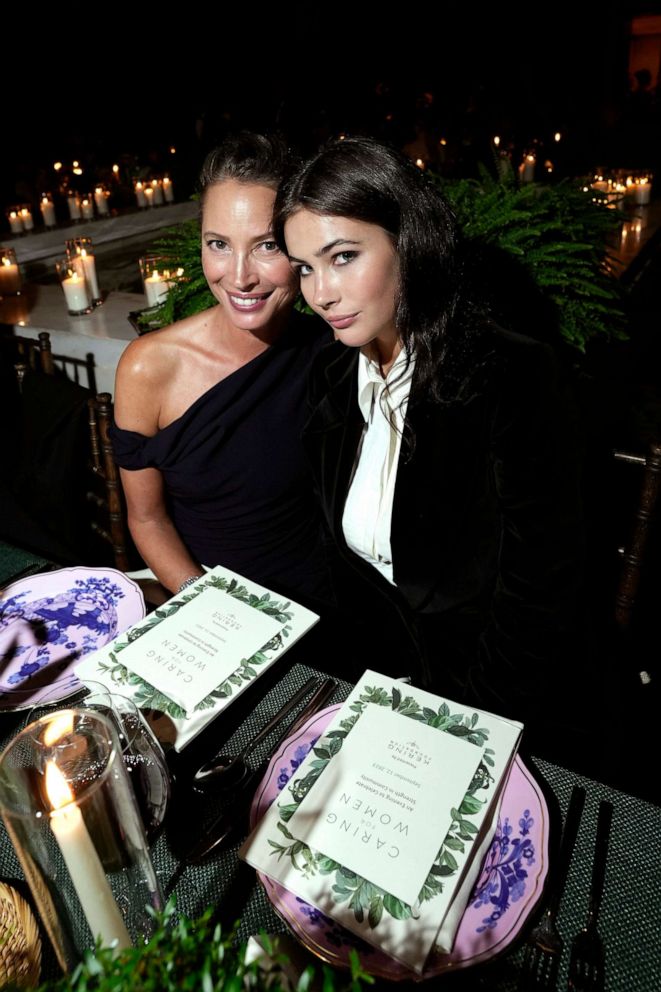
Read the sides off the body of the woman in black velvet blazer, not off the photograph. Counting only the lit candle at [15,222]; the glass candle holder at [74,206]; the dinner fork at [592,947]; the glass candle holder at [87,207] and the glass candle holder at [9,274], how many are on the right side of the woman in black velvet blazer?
4

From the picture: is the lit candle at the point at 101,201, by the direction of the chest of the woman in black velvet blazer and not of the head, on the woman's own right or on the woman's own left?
on the woman's own right

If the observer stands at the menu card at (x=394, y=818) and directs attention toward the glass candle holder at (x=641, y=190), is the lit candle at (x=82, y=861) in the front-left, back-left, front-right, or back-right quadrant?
back-left

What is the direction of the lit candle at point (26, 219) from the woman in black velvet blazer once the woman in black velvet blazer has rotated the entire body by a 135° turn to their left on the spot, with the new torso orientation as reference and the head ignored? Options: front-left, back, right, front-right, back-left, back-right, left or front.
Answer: back-left

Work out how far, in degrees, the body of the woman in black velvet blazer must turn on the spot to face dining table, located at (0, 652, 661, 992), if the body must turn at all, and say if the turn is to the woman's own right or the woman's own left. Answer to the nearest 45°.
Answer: approximately 45° to the woman's own left

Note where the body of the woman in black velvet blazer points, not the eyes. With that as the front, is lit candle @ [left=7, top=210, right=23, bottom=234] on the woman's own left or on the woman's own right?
on the woman's own right

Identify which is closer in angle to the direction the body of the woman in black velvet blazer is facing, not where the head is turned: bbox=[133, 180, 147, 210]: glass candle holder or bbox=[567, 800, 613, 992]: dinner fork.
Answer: the dinner fork

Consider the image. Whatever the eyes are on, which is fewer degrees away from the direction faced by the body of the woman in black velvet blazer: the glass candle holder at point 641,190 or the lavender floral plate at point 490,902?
the lavender floral plate

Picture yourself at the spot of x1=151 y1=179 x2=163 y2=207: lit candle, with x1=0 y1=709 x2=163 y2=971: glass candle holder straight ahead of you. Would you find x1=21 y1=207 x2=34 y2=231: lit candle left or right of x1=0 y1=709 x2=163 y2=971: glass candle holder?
right

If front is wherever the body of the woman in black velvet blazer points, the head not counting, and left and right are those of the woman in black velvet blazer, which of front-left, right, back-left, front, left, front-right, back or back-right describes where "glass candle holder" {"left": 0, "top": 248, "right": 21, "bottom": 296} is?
right

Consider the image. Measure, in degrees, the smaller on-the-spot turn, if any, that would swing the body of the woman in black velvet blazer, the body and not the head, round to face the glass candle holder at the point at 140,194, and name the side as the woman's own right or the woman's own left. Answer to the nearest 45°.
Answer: approximately 90° to the woman's own right

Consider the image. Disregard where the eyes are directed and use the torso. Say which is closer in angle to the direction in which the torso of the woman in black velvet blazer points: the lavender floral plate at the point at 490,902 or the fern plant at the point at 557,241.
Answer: the lavender floral plate

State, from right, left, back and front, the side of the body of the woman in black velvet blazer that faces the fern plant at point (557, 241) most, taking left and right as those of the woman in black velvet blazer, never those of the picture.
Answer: back
